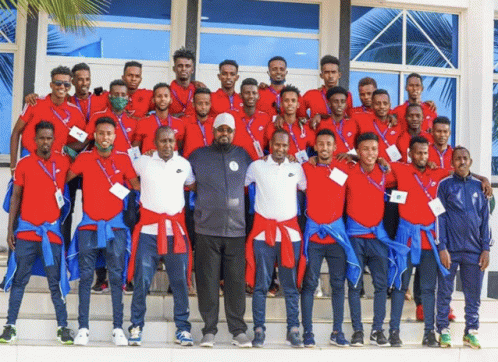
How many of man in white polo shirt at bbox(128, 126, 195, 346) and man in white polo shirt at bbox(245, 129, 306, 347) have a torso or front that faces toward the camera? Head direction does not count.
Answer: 2

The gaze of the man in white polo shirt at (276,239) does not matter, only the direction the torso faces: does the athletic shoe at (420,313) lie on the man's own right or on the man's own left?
on the man's own left

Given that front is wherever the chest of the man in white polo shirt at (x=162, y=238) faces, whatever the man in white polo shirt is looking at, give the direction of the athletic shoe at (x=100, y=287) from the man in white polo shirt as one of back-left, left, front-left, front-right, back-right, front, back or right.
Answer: back-right

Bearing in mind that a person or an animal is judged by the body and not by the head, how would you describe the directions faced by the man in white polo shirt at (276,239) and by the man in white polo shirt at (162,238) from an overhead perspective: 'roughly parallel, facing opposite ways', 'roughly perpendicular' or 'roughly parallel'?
roughly parallel

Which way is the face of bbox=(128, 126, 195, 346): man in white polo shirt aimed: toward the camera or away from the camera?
toward the camera

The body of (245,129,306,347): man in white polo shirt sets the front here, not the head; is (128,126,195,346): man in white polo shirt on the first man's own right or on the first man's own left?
on the first man's own right

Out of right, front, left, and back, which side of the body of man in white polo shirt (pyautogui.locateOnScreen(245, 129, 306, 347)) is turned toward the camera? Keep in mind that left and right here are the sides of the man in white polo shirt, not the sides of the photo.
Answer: front

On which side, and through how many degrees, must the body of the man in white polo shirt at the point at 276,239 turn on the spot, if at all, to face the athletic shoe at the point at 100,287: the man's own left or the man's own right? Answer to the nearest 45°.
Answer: approximately 90° to the man's own right

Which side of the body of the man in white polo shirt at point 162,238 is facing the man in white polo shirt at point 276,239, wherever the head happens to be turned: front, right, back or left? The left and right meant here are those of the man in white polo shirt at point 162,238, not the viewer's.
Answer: left
